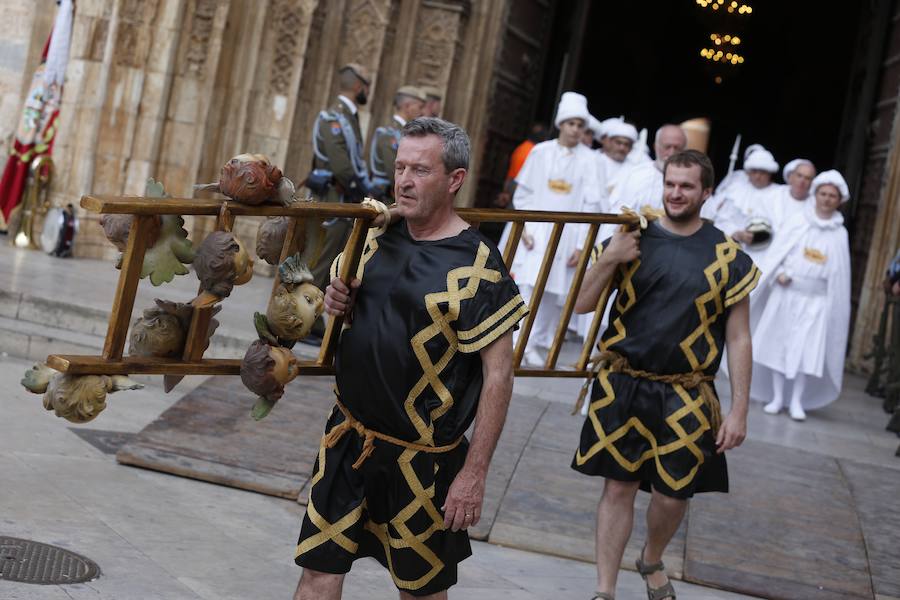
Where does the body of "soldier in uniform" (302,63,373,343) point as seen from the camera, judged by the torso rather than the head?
to the viewer's right

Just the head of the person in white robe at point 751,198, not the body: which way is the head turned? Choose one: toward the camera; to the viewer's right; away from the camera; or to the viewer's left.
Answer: toward the camera

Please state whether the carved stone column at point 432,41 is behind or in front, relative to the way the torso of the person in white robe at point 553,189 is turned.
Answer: behind

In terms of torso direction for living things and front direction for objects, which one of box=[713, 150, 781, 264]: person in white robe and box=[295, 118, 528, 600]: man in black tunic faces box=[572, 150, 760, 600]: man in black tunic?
the person in white robe

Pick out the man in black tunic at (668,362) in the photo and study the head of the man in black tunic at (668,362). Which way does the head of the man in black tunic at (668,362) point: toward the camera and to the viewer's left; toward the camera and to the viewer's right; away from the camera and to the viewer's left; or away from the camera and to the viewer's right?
toward the camera and to the viewer's left

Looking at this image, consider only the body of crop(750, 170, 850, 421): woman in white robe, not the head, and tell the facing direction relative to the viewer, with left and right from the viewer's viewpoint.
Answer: facing the viewer

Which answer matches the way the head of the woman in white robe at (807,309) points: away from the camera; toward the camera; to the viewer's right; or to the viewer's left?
toward the camera

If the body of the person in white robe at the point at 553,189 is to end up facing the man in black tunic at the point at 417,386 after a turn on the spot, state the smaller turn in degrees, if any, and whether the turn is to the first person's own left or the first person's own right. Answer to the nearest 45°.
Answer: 0° — they already face them

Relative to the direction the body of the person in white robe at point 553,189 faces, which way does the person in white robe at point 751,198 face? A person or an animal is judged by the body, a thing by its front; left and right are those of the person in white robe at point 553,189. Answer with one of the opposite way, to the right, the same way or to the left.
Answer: the same way

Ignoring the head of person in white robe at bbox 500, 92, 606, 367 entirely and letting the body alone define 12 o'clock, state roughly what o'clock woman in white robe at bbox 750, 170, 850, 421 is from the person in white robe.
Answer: The woman in white robe is roughly at 9 o'clock from the person in white robe.

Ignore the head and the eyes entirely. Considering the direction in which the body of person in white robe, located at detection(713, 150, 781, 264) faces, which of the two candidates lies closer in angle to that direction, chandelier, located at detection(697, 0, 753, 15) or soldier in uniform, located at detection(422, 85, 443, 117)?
the soldier in uniform
